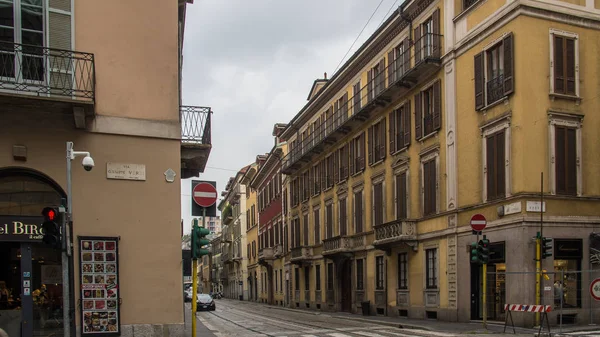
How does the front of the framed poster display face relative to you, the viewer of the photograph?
facing the viewer

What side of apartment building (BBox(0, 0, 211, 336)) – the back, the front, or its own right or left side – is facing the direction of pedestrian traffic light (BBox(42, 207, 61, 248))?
front

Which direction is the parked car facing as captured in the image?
toward the camera

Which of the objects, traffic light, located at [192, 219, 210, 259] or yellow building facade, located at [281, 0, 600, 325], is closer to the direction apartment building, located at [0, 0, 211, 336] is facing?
the traffic light

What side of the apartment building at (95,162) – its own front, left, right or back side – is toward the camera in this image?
front
